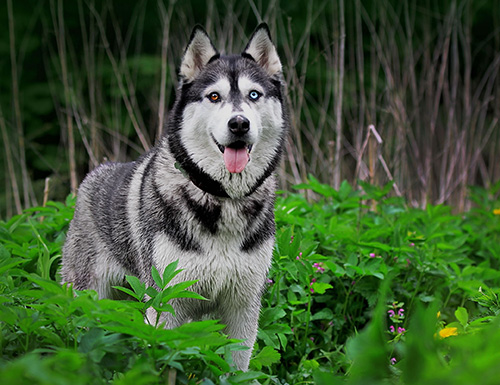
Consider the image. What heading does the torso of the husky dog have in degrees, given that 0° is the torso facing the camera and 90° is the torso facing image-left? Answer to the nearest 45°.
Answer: approximately 315°

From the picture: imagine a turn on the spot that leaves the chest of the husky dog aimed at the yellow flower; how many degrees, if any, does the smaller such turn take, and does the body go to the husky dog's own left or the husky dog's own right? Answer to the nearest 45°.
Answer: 0° — it already faces it
